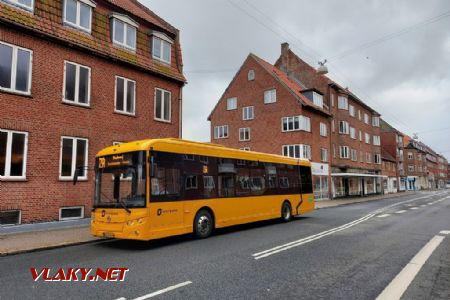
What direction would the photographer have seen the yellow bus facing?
facing the viewer and to the left of the viewer

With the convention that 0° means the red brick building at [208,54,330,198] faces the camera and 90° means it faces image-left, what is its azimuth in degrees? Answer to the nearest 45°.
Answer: approximately 315°

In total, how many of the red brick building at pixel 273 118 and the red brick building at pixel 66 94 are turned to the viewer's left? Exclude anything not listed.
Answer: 0

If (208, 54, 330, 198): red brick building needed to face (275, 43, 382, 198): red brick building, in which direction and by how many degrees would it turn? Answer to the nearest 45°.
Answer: approximately 90° to its left

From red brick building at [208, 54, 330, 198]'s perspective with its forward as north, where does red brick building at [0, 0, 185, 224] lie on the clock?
red brick building at [0, 0, 185, 224] is roughly at 2 o'clock from red brick building at [208, 54, 330, 198].

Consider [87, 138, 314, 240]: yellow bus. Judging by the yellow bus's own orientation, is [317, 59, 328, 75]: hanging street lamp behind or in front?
behind

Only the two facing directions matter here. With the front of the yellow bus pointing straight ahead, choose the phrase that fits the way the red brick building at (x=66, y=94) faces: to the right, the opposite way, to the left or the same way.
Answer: to the left

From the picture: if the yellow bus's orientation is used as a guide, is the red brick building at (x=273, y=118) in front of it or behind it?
behind

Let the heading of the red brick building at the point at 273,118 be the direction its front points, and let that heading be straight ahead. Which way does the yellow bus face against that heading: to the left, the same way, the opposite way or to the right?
to the right

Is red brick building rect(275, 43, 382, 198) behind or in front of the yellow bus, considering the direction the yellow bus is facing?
behind

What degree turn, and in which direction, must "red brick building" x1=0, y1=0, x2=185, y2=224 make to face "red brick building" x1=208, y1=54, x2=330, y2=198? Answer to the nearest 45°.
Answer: approximately 90° to its left

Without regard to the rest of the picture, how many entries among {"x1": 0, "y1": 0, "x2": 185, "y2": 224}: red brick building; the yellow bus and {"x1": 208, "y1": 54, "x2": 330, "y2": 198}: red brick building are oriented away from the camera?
0

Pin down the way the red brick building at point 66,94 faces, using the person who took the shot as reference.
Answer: facing the viewer and to the right of the viewer
